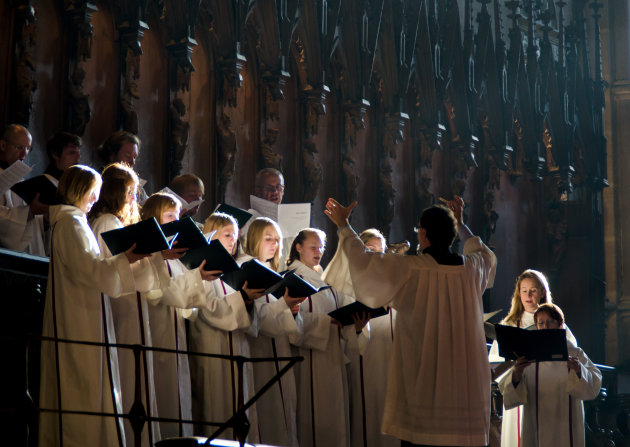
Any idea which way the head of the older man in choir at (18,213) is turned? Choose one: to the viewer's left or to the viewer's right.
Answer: to the viewer's right

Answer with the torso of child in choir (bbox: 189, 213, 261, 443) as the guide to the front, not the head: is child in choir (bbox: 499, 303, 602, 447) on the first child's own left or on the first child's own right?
on the first child's own left

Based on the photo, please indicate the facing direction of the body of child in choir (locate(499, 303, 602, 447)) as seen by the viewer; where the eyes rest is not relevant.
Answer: toward the camera

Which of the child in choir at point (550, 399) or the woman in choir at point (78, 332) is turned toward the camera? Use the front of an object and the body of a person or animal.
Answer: the child in choir at point (550, 399)

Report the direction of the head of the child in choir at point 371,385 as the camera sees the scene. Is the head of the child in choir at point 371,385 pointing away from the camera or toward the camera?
toward the camera

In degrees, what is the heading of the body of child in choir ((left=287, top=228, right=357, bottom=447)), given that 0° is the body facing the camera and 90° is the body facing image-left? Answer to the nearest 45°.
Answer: approximately 315°

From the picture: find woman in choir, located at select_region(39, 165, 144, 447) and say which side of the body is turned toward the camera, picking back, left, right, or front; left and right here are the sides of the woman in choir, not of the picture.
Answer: right

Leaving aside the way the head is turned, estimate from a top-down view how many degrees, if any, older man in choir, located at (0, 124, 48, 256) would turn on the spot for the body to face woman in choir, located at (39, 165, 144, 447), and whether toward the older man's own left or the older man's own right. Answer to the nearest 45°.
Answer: approximately 45° to the older man's own right

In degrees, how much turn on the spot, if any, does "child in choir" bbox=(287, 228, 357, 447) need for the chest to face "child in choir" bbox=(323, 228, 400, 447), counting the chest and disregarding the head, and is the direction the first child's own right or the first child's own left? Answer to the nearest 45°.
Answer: approximately 90° to the first child's own left

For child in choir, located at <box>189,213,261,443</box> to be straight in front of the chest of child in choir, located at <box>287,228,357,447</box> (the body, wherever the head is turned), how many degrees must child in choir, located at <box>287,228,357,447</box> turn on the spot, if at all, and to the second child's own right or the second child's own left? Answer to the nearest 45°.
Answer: approximately 90° to the second child's own right
